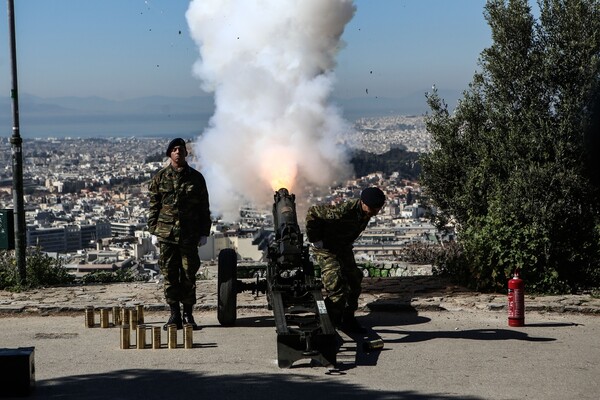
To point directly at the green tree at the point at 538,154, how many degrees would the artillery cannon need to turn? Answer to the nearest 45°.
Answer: approximately 45° to its right

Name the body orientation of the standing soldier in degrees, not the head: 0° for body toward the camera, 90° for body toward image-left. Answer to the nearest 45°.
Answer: approximately 0°

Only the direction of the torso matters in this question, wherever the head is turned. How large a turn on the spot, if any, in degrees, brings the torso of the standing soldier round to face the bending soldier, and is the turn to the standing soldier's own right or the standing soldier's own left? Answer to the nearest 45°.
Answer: approximately 90° to the standing soldier's own left

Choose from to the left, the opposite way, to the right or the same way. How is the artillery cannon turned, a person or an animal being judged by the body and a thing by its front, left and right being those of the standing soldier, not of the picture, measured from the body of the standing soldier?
the opposite way

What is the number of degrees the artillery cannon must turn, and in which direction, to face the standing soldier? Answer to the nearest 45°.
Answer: approximately 90° to its left

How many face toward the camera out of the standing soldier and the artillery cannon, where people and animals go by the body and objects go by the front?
1

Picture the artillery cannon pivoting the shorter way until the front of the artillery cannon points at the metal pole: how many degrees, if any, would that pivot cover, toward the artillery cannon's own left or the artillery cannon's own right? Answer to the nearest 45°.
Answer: approximately 45° to the artillery cannon's own left

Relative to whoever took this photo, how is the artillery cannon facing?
facing away from the viewer

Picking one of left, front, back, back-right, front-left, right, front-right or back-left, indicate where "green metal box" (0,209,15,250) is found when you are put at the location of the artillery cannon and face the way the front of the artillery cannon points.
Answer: front-left
